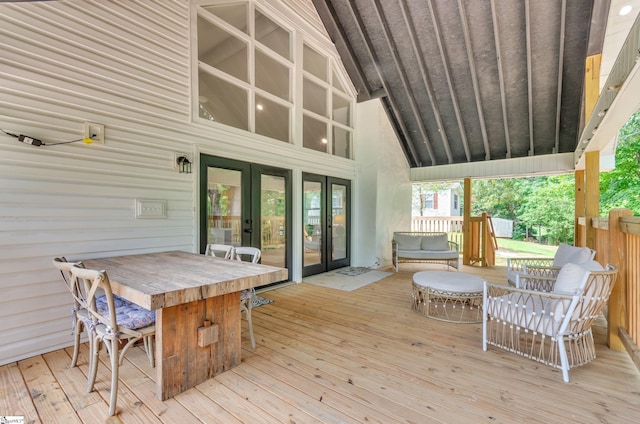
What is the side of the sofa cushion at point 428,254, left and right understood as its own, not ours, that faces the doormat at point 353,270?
right

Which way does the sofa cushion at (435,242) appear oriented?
toward the camera

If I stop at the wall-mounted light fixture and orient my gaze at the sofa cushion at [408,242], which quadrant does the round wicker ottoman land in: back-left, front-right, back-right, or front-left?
front-right

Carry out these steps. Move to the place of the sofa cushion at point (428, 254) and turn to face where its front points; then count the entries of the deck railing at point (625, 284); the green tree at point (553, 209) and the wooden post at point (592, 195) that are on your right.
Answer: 0

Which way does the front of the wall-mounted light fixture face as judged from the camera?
facing the viewer and to the right of the viewer

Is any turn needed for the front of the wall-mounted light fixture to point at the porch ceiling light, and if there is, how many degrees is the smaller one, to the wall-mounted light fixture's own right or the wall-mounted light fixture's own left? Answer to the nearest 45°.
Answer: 0° — it already faces it

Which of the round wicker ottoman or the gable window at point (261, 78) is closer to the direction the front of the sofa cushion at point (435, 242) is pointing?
the round wicker ottoman

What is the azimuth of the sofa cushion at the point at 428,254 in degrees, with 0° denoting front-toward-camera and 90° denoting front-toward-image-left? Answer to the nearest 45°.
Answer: approximately 0°

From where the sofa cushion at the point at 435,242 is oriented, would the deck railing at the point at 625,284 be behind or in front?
in front

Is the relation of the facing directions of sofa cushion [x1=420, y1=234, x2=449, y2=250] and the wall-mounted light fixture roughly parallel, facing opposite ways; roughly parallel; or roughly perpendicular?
roughly perpendicular

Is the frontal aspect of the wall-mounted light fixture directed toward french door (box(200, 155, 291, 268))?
no

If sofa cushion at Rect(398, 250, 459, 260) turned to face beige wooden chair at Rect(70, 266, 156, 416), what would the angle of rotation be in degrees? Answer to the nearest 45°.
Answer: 0° — it already faces it

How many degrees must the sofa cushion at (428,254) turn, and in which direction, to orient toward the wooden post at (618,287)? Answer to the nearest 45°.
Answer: approximately 45° to its left

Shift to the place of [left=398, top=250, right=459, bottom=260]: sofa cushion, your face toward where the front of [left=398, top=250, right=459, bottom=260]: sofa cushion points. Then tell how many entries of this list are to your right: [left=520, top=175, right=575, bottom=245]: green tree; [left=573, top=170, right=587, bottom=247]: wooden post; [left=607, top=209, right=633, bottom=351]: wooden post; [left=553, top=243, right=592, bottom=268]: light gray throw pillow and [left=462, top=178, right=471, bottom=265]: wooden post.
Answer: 0

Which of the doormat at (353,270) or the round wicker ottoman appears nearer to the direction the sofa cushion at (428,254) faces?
the round wicker ottoman
